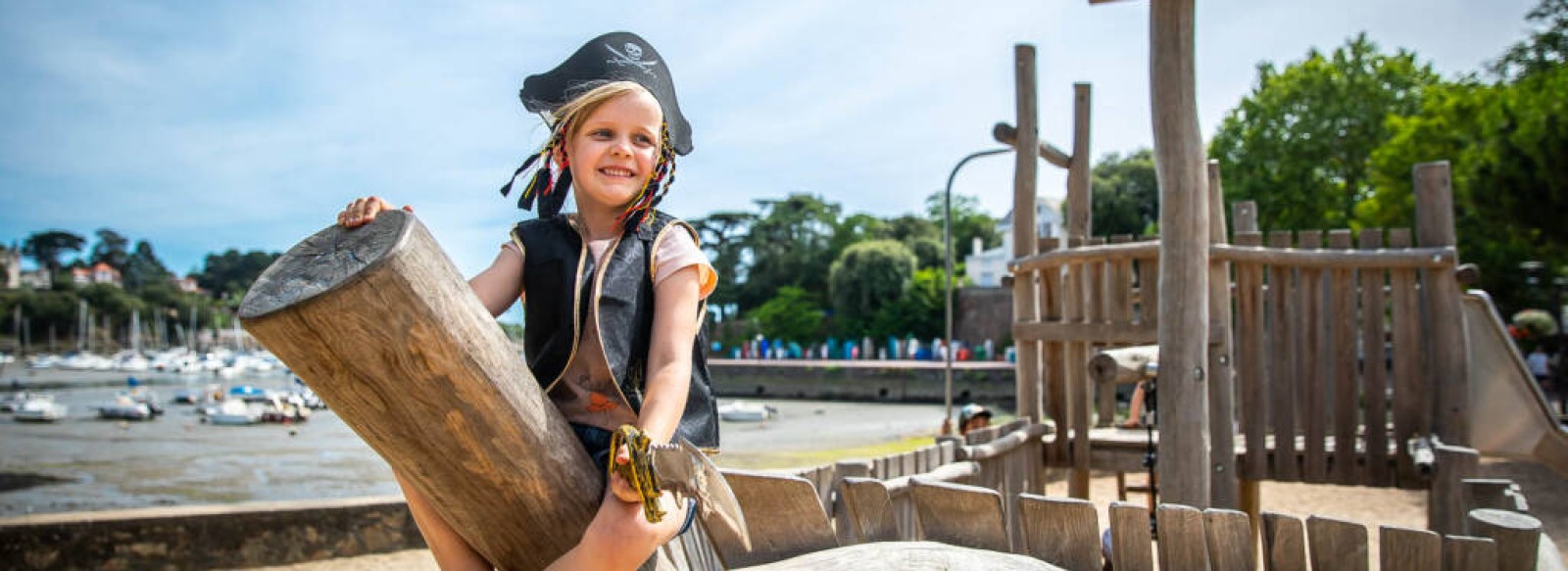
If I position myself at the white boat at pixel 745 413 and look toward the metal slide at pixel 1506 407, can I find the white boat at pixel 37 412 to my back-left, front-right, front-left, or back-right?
back-right

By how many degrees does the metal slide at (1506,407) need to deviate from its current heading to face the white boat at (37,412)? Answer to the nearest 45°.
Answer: approximately 180°

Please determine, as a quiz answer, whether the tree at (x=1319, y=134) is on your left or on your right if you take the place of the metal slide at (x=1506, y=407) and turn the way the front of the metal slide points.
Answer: on your left

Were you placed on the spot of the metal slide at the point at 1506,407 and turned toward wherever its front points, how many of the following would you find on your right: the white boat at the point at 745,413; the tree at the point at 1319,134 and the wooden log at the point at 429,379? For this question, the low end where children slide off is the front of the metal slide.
1

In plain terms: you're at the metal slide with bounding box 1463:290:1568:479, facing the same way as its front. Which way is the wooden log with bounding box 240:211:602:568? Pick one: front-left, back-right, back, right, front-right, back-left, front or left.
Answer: right

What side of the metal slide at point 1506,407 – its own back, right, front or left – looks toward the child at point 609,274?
right

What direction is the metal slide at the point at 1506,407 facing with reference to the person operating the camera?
facing to the right of the viewer
